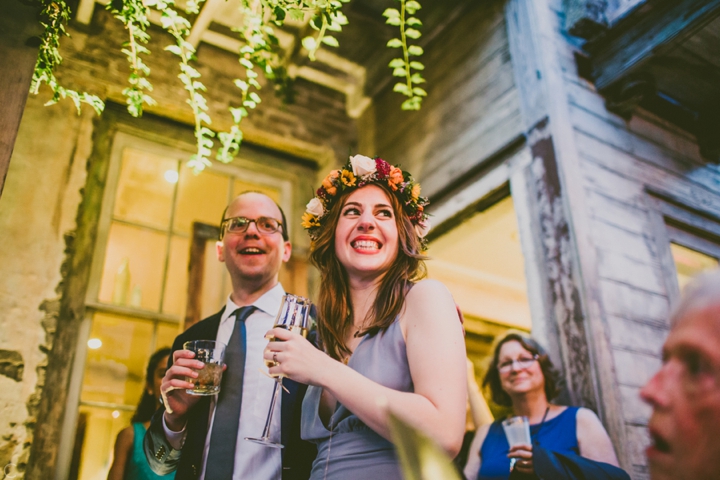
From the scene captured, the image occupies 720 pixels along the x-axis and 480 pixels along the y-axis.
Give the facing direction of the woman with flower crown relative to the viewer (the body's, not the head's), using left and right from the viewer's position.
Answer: facing the viewer and to the left of the viewer

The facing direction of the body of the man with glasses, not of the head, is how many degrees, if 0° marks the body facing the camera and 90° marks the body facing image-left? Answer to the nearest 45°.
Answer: approximately 0°

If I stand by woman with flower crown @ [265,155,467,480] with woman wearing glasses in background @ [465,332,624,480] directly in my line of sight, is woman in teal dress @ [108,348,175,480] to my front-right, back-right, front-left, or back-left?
front-left

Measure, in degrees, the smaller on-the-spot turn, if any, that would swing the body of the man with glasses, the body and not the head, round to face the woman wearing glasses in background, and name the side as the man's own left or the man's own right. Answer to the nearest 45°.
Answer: approximately 135° to the man's own left

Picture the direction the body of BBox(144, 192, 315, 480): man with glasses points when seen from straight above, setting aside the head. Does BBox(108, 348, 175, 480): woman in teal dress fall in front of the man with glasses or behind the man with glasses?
behind

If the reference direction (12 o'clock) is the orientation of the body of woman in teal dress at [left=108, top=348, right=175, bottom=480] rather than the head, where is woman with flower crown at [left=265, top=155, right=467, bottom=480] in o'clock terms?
The woman with flower crown is roughly at 1 o'clock from the woman in teal dress.

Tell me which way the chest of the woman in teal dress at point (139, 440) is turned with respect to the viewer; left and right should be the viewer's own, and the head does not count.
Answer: facing the viewer and to the right of the viewer

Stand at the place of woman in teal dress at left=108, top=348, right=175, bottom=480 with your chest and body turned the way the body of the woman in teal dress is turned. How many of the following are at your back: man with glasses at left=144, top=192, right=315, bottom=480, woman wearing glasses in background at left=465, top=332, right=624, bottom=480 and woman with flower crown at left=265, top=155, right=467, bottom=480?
0

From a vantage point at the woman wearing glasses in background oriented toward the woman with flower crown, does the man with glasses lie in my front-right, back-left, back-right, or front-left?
front-right

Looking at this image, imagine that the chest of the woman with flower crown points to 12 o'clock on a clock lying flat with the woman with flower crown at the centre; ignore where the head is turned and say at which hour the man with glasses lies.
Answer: The man with glasses is roughly at 3 o'clock from the woman with flower crown.

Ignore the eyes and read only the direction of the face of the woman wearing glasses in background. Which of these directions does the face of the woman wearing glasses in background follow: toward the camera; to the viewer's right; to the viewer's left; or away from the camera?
toward the camera

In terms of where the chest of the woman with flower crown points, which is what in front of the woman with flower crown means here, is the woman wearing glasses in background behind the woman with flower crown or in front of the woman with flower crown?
behind

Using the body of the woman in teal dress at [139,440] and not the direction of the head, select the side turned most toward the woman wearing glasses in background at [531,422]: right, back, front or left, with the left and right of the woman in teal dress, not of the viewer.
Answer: front

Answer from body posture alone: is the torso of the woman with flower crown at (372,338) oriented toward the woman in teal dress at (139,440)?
no

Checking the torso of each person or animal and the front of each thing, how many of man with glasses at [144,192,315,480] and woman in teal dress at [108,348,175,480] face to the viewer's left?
0

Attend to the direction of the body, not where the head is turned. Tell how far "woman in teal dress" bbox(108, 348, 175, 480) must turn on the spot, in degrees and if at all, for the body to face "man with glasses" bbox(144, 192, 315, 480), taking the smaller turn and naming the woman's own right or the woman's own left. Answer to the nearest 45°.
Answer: approximately 45° to the woman's own right

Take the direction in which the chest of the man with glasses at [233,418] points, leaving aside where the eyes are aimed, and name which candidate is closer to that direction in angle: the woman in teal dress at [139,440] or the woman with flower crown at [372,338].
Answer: the woman with flower crown
